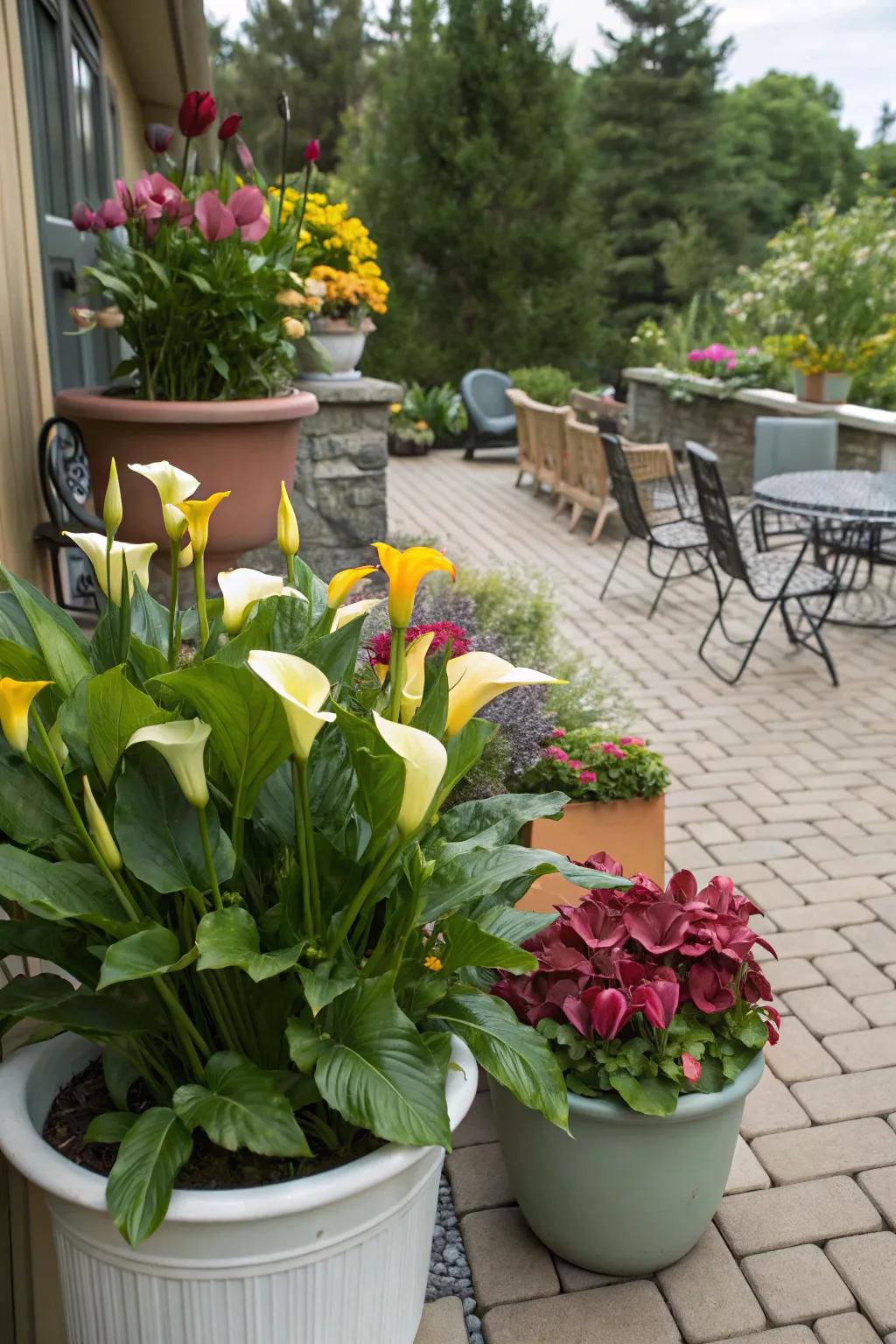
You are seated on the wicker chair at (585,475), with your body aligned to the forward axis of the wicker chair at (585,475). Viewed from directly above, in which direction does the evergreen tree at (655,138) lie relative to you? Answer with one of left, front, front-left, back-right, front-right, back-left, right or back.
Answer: front-left

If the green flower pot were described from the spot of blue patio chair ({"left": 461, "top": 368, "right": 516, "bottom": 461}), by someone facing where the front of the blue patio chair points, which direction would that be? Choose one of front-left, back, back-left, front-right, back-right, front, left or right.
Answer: front-right

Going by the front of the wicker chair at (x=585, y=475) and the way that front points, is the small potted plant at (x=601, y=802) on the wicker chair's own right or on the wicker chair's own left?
on the wicker chair's own right

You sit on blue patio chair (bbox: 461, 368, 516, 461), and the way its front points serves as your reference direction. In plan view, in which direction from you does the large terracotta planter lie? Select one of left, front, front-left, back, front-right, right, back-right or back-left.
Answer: front-right

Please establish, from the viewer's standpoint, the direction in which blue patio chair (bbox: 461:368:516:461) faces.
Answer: facing the viewer and to the right of the viewer

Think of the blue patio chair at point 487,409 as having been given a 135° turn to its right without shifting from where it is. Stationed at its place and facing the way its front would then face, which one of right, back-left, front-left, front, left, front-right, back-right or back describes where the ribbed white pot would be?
left

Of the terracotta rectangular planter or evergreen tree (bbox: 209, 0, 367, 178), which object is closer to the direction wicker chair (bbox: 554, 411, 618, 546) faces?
the evergreen tree

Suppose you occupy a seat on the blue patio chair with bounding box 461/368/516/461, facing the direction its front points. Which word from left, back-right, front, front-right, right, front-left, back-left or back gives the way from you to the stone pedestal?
front-right

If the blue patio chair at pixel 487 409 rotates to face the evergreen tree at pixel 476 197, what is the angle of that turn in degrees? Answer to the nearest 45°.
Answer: approximately 135° to its left

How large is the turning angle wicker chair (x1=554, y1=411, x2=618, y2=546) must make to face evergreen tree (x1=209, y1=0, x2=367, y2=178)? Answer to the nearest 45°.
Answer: approximately 45° to its left
